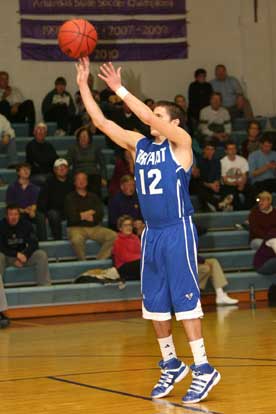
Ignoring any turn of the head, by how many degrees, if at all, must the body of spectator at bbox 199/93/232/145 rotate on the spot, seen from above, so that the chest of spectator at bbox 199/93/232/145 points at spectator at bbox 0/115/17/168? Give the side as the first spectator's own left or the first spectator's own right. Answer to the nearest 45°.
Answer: approximately 45° to the first spectator's own right

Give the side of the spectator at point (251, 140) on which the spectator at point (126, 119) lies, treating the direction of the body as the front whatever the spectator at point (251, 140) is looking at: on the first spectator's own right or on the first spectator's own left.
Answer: on the first spectator's own right

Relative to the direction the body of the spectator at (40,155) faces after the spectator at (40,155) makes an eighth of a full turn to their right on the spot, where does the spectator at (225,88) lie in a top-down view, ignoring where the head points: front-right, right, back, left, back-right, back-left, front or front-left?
back

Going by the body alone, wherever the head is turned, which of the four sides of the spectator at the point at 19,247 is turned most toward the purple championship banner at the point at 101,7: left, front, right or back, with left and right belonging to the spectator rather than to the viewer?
back

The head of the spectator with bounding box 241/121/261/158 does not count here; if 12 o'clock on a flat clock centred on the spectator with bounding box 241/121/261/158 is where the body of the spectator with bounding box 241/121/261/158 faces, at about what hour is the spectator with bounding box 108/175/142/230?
the spectator with bounding box 108/175/142/230 is roughly at 1 o'clock from the spectator with bounding box 241/121/261/158.

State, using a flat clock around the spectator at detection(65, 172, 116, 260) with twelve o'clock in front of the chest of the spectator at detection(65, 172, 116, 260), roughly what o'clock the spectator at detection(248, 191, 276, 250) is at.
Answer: the spectator at detection(248, 191, 276, 250) is roughly at 9 o'clock from the spectator at detection(65, 172, 116, 260).

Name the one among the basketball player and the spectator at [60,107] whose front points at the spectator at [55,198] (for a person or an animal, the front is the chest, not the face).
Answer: the spectator at [60,107]
